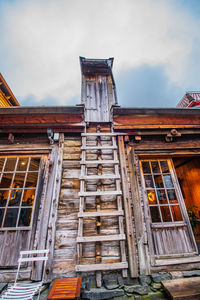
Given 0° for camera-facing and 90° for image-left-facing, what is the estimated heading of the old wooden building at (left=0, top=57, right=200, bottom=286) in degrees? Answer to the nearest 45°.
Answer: approximately 0°
